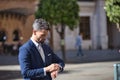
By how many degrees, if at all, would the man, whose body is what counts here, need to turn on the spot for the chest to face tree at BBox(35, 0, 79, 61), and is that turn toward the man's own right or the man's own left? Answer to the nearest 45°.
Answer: approximately 135° to the man's own left

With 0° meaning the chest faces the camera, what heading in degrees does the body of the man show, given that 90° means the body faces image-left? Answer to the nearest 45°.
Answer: approximately 315°
